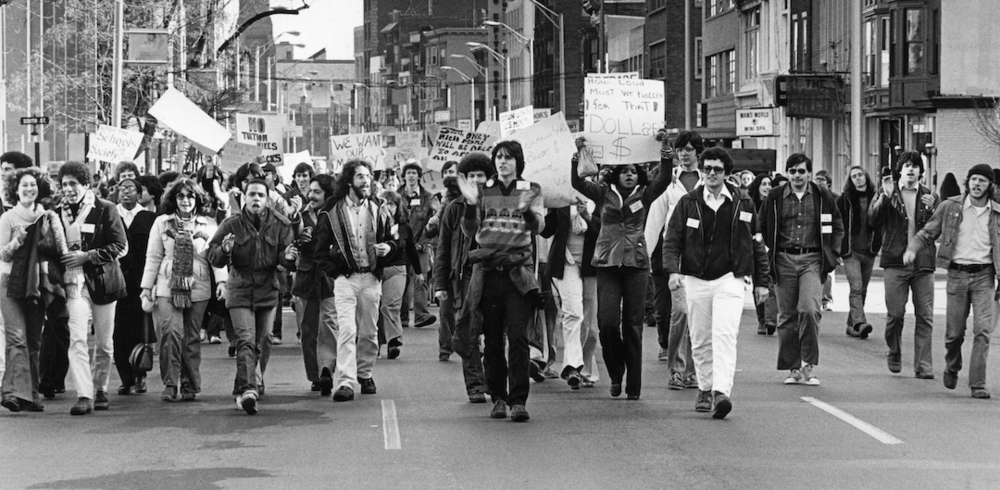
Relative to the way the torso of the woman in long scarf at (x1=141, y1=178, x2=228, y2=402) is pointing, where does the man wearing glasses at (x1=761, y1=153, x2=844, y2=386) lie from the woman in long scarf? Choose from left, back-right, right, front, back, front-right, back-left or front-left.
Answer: left

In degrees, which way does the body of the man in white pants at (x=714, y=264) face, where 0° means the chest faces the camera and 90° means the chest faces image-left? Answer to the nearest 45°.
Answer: approximately 0°

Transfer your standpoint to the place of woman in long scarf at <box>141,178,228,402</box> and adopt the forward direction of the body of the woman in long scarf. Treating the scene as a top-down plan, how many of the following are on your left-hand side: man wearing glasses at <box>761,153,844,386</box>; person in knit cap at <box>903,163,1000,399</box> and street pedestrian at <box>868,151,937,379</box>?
3

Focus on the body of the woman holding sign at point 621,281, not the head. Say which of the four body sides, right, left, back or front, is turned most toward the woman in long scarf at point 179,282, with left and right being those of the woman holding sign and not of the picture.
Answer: right

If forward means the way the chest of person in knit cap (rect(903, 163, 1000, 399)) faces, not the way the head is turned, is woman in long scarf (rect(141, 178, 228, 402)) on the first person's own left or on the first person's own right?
on the first person's own right

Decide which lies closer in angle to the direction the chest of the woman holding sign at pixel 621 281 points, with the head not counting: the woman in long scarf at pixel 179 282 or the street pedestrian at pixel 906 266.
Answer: the woman in long scarf

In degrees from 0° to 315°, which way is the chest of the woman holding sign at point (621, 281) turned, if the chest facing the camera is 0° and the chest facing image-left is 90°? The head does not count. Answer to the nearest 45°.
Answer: approximately 0°

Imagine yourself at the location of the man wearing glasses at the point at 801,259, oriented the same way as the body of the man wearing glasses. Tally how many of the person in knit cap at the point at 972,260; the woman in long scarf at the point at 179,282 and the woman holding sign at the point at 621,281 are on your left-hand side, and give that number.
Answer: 1

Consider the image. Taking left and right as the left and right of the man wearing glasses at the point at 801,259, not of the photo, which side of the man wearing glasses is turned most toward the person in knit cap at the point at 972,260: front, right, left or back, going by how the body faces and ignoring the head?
left
